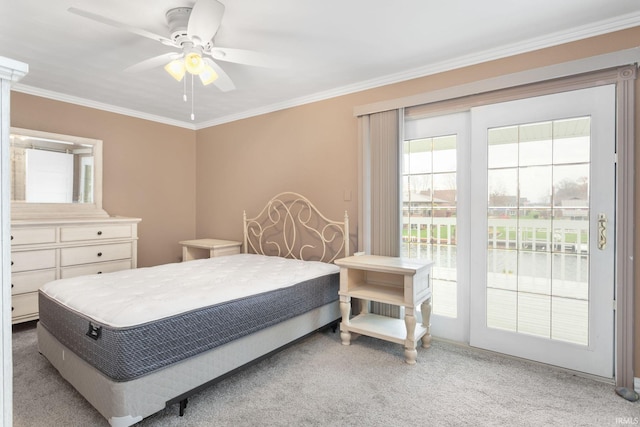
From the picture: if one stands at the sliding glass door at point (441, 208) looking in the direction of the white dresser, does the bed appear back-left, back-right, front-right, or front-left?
front-left

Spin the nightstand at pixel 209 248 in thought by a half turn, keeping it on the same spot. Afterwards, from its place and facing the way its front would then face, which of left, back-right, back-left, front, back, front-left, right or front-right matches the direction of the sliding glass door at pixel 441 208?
right

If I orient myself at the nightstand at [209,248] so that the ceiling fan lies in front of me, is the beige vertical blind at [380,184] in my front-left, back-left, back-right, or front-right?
front-left

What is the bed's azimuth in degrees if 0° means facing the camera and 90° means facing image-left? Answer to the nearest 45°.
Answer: approximately 45°

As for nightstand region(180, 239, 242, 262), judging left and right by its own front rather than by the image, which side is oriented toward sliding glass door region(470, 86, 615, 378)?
left

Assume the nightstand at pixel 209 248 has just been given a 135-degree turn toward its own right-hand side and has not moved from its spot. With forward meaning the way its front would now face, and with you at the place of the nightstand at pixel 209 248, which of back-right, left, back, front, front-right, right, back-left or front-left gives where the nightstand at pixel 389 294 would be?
back-right

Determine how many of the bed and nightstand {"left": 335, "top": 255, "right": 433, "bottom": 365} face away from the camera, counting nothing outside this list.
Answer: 0

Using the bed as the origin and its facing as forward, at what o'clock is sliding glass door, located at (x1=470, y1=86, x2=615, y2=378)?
The sliding glass door is roughly at 8 o'clock from the bed.

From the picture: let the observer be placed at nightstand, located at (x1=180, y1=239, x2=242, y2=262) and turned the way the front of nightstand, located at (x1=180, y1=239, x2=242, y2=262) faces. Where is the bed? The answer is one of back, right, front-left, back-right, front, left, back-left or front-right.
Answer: front-left

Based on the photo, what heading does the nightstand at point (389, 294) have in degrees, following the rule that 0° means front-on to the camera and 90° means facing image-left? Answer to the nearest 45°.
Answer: approximately 45°

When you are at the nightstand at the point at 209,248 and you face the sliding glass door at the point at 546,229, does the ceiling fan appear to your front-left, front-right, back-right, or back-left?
front-right

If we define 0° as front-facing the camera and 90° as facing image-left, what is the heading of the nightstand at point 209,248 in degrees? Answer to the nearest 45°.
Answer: approximately 45°

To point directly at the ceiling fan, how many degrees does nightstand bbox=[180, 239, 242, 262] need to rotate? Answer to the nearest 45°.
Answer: approximately 45° to its left

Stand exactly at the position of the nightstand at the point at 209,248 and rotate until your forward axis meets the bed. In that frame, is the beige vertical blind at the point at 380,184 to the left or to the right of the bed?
left
